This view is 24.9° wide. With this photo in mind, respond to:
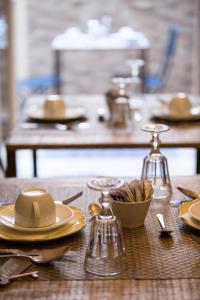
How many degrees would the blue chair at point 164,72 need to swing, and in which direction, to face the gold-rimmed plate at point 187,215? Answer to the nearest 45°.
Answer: approximately 90° to its left

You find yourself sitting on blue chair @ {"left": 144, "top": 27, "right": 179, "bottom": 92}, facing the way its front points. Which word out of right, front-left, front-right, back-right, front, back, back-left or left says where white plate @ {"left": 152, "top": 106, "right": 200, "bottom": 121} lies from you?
left

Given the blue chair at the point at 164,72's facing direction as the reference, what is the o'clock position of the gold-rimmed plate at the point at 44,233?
The gold-rimmed plate is roughly at 9 o'clock from the blue chair.

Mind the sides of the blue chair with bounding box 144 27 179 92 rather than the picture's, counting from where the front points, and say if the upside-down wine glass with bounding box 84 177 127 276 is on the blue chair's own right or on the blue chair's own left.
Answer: on the blue chair's own left

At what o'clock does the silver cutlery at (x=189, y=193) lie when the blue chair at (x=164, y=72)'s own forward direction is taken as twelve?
The silver cutlery is roughly at 9 o'clock from the blue chair.

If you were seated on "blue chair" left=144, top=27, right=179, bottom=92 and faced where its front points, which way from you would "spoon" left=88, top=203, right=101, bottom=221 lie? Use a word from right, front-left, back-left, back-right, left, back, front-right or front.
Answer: left

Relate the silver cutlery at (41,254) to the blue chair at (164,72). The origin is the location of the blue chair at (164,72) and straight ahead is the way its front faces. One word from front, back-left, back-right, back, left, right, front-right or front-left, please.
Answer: left

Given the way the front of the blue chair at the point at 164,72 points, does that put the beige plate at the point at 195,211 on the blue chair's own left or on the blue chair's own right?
on the blue chair's own left

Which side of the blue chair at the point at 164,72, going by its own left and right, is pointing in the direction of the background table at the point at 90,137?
left

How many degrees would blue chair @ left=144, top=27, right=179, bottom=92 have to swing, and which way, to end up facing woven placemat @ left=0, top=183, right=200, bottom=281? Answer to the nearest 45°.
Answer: approximately 90° to its left

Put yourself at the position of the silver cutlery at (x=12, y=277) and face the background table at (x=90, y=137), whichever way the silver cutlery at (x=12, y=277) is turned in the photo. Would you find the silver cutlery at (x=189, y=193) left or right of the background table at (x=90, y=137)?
right

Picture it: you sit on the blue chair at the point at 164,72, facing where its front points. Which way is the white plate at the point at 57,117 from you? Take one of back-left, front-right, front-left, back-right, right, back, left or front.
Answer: left

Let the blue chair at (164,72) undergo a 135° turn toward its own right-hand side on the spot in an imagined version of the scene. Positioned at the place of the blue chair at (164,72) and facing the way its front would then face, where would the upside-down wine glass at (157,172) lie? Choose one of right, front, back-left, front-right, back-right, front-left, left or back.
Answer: back-right

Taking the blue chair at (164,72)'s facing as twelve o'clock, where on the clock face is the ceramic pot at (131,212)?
The ceramic pot is roughly at 9 o'clock from the blue chair.

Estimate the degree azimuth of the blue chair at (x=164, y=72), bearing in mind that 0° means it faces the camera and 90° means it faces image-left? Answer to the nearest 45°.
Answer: approximately 90°

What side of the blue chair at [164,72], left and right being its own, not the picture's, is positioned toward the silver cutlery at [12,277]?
left
